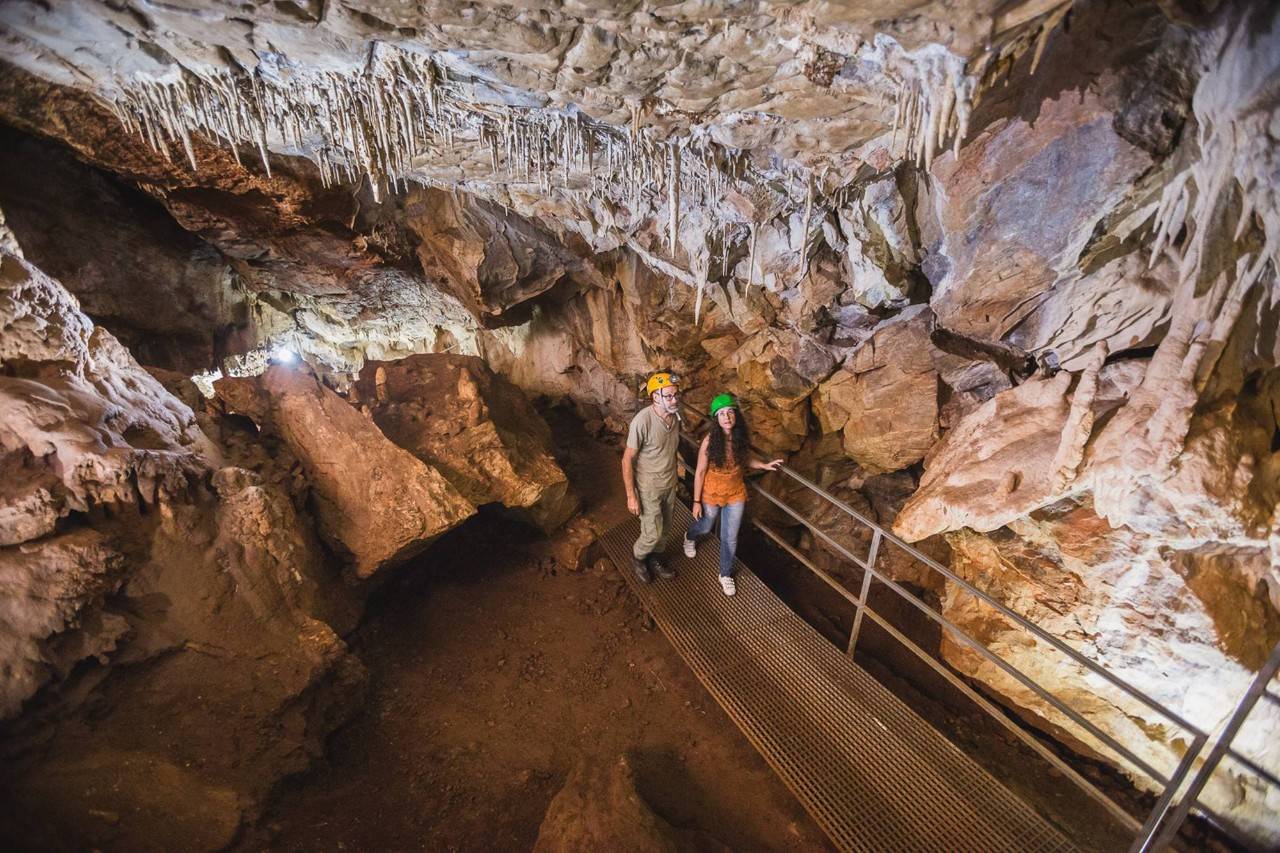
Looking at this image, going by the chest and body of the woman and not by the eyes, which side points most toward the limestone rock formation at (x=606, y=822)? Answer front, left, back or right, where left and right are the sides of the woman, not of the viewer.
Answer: front

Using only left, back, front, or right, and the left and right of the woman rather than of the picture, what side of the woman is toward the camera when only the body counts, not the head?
front

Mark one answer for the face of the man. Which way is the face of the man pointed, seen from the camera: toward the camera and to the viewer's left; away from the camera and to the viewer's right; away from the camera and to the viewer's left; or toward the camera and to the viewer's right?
toward the camera and to the viewer's right

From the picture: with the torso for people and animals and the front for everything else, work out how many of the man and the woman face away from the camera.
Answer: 0

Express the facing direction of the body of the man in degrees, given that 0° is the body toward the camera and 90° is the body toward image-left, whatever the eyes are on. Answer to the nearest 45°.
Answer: approximately 315°

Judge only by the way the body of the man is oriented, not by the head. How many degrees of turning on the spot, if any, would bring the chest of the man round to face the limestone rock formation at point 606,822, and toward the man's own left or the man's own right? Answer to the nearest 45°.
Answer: approximately 45° to the man's own right
